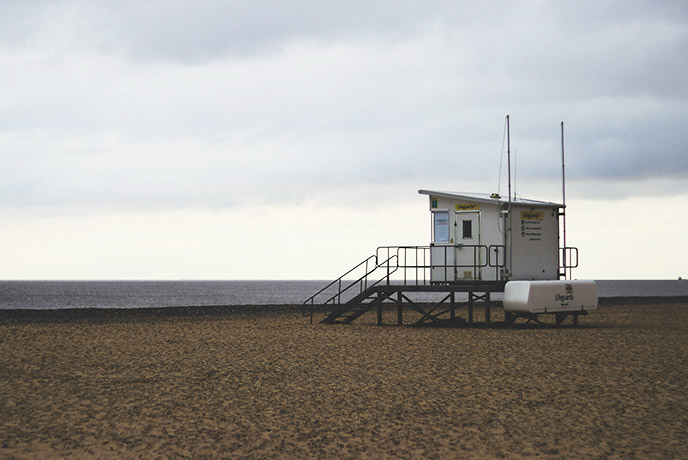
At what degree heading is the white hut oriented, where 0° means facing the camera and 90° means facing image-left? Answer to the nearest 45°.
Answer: approximately 45°
